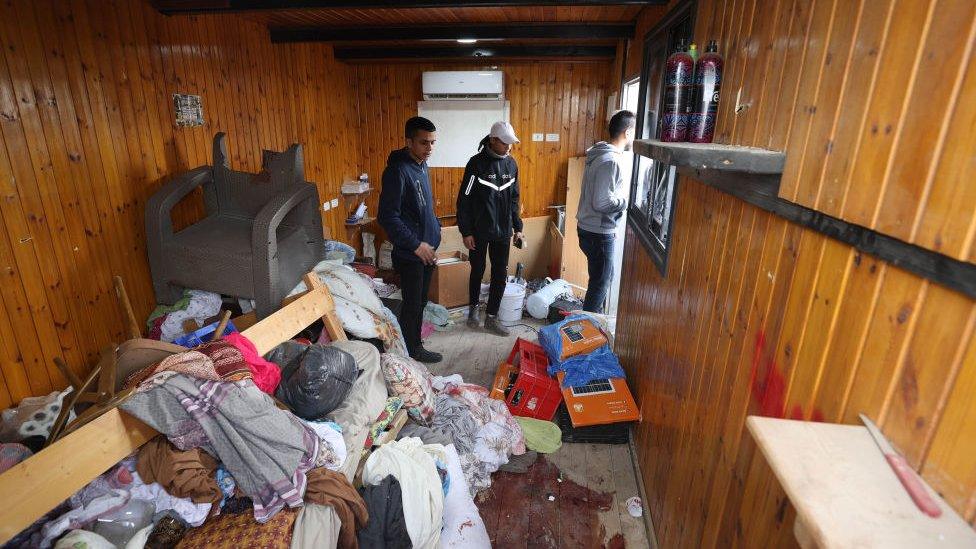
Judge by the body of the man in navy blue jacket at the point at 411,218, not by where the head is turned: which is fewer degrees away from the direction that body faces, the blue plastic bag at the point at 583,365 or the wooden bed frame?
the blue plastic bag

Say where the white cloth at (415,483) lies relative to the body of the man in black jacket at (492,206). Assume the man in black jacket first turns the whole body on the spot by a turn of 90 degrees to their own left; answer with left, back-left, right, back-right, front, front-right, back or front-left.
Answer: back-right

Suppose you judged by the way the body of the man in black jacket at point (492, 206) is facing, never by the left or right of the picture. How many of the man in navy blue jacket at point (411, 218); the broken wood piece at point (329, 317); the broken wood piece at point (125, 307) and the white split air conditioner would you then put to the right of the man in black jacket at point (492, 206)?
3

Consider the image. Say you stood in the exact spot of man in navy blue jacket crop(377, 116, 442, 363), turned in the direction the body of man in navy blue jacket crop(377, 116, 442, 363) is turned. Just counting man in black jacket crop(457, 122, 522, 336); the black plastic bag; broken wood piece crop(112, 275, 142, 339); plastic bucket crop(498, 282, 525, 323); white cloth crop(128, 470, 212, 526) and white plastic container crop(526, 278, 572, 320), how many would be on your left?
3

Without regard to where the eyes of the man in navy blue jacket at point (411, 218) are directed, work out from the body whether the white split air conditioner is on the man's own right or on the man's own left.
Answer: on the man's own left

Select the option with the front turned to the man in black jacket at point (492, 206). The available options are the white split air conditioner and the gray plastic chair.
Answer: the white split air conditioner

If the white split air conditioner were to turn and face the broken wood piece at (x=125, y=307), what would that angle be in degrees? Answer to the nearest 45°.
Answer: approximately 45° to its right

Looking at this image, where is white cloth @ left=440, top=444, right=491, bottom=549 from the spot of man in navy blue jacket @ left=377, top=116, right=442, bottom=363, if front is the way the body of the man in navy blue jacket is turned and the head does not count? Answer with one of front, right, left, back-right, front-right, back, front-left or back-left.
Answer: front-right

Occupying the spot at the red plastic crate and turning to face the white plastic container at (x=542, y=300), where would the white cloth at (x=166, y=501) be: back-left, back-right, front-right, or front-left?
back-left

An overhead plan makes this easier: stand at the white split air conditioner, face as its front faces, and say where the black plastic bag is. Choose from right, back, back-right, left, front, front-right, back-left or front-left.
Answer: front

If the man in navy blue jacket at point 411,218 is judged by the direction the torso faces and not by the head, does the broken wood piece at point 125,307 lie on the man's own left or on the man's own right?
on the man's own right

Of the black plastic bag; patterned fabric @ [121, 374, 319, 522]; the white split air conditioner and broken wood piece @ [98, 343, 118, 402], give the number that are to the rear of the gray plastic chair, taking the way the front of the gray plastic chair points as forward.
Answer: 1

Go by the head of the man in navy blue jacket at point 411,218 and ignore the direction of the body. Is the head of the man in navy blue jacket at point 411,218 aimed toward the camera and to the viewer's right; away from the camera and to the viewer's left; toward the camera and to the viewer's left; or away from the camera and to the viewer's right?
toward the camera and to the viewer's right

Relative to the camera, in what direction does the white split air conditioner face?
facing the viewer

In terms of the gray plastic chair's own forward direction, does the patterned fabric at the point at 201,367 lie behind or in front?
in front
